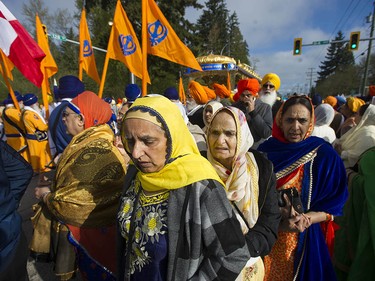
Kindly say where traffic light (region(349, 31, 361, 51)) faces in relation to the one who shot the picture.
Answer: facing the viewer

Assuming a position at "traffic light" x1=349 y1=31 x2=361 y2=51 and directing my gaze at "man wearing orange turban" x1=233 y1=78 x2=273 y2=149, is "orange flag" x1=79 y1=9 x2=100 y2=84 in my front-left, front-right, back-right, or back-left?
front-right

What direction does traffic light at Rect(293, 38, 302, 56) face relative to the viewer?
toward the camera

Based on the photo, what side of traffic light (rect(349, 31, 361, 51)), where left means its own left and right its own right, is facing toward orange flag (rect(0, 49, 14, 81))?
front

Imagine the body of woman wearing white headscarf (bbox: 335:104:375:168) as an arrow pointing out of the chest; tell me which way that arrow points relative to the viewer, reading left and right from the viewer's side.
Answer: facing to the left of the viewer

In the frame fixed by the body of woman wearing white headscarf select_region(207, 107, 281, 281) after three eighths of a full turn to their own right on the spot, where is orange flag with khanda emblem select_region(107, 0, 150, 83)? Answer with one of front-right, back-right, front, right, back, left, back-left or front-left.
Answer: front-left

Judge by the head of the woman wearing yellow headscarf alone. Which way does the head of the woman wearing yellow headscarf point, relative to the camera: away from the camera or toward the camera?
toward the camera

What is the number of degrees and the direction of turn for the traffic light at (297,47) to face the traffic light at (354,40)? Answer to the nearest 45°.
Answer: approximately 90° to its left

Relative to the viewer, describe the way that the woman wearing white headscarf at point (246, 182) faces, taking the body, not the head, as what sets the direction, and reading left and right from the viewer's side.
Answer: facing the viewer and to the left of the viewer

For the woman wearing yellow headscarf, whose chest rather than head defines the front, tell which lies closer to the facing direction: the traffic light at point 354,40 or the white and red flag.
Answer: the white and red flag

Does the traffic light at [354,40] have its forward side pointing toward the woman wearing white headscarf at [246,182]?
yes
